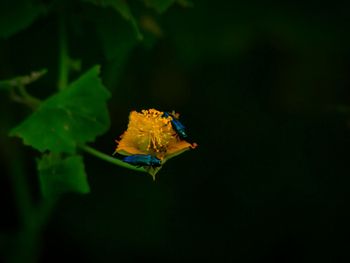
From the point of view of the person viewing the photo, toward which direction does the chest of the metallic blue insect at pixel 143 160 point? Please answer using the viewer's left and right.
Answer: facing to the right of the viewer
